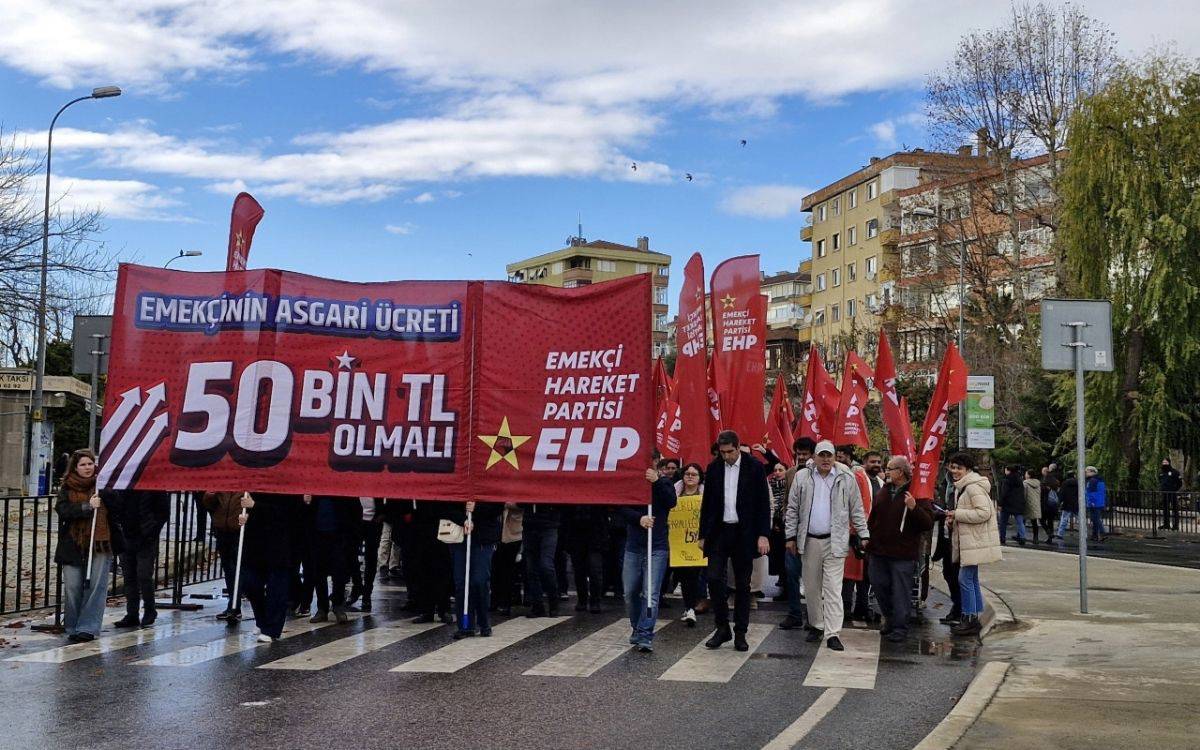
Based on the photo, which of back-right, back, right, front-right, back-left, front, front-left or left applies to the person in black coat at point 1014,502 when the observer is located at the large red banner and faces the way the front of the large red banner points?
back-left

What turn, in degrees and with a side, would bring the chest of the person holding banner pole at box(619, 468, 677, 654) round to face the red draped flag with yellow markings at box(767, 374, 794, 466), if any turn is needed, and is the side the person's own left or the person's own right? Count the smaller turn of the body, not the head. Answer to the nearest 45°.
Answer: approximately 180°

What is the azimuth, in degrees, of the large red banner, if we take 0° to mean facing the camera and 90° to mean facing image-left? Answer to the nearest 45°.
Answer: approximately 0°

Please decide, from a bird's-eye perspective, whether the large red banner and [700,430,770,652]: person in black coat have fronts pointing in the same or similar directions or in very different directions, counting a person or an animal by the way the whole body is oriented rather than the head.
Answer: same or similar directions

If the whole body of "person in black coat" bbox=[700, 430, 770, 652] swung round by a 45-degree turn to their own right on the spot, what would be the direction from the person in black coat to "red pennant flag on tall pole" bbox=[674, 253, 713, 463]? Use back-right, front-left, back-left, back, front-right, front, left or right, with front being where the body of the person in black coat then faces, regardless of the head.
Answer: back-right

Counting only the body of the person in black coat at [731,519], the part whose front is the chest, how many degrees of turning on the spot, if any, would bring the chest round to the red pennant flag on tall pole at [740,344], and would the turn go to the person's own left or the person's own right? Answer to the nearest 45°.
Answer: approximately 180°

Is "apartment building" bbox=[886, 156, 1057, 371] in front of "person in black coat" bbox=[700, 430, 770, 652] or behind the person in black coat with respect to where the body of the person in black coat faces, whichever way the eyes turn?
behind

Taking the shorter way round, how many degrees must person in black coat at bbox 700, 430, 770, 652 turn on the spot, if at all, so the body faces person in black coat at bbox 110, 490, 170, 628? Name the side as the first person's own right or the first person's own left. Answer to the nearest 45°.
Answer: approximately 90° to the first person's own right

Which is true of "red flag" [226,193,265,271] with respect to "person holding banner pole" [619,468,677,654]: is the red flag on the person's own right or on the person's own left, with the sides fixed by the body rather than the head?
on the person's own right

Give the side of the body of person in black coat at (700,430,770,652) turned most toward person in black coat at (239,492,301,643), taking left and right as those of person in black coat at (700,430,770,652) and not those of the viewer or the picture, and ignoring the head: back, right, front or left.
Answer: right

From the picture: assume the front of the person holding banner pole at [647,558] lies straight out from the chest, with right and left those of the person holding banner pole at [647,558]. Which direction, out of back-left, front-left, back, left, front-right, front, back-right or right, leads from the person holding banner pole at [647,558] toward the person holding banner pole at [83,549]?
right

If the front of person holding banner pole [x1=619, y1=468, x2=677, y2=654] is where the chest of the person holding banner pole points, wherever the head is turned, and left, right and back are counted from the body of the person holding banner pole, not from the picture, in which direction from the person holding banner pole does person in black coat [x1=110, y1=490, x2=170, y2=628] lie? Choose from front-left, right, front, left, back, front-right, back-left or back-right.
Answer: right

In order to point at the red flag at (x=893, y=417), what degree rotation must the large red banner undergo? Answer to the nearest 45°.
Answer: approximately 135° to its left

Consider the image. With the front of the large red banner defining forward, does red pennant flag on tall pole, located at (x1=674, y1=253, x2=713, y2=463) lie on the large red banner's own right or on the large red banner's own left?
on the large red banner's own left

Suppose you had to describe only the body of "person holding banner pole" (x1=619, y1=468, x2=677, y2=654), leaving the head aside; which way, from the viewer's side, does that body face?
toward the camera
